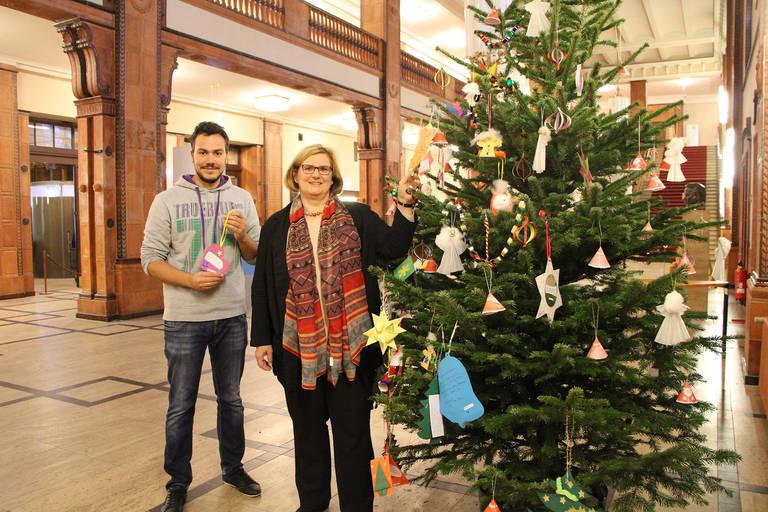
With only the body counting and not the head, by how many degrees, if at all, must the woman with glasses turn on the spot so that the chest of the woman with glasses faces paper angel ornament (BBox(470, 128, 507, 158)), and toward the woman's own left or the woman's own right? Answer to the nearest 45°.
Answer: approximately 45° to the woman's own left

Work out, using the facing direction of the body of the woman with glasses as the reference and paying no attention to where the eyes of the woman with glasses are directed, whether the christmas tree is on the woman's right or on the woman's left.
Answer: on the woman's left

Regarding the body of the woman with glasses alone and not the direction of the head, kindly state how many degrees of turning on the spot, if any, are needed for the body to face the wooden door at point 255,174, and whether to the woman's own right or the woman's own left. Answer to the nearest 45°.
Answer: approximately 180°

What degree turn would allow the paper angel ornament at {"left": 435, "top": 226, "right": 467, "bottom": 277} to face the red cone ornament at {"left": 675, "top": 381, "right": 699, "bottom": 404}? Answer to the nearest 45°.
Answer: approximately 90° to its left

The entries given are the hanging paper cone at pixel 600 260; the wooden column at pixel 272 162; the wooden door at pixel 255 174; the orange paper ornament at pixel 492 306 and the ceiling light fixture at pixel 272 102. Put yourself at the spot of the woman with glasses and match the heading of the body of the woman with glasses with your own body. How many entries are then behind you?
3

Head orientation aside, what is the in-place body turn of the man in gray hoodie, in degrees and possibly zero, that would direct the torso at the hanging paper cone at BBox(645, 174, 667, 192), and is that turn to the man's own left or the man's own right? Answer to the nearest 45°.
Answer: approximately 45° to the man's own left

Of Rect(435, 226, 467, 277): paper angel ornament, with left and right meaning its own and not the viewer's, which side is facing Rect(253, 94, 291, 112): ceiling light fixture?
back

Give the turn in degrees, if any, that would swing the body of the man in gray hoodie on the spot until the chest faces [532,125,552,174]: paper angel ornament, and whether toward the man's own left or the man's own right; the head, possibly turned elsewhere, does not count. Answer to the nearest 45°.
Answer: approximately 45° to the man's own left
